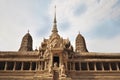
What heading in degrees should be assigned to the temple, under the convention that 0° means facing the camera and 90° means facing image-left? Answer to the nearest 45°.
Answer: approximately 0°
